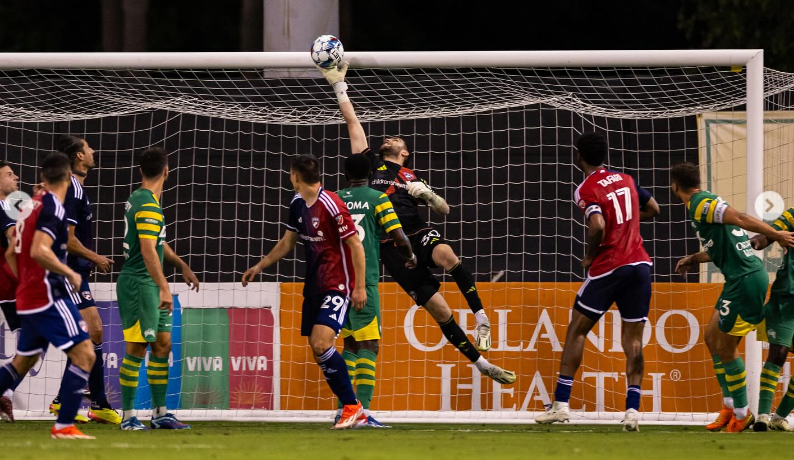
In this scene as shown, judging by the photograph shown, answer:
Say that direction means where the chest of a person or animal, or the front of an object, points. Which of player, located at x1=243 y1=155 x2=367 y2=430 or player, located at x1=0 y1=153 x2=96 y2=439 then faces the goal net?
player, located at x1=0 y1=153 x2=96 y2=439

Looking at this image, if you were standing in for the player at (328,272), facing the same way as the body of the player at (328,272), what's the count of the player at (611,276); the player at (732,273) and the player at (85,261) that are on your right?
1

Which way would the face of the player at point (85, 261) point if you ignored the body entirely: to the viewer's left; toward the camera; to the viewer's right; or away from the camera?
to the viewer's right

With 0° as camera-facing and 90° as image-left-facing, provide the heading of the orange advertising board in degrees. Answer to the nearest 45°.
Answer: approximately 0°

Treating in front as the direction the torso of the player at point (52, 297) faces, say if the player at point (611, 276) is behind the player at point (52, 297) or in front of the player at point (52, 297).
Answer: in front

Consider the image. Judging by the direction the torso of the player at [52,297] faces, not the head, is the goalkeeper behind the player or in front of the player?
in front

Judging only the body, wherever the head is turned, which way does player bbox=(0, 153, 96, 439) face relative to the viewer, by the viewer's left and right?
facing away from the viewer and to the right of the viewer

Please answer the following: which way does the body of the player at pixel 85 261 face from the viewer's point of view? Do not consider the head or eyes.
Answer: to the viewer's right

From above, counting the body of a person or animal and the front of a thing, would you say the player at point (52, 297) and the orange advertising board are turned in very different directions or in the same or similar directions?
very different directions

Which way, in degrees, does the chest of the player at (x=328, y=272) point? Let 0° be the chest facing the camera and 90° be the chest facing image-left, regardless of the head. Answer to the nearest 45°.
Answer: approximately 45°
